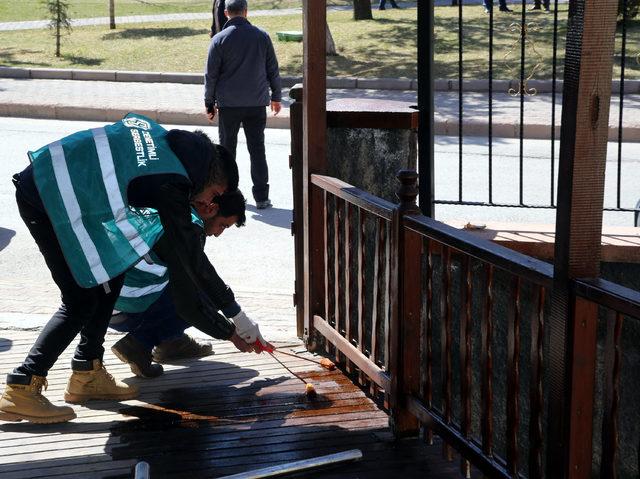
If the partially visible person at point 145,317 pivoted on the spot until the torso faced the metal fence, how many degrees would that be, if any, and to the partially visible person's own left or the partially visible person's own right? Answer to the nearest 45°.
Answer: approximately 45° to the partially visible person's own left

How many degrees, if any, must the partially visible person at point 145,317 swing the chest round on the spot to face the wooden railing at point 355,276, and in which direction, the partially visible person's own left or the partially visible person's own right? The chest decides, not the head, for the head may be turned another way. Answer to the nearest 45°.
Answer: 0° — they already face it

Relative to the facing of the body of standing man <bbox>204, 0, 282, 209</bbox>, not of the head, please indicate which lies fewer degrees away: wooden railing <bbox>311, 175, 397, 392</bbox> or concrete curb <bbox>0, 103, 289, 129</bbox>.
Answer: the concrete curb

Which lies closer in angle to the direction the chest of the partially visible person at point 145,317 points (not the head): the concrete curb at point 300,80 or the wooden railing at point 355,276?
the wooden railing

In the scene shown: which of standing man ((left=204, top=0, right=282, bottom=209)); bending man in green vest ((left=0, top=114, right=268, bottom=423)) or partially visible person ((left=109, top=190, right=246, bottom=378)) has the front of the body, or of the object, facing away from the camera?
the standing man

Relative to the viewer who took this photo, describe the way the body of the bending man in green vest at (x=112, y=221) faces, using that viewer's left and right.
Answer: facing to the right of the viewer

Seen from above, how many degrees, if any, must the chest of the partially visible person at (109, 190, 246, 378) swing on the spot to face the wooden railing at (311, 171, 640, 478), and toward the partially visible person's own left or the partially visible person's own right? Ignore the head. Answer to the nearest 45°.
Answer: approximately 45° to the partially visible person's own right

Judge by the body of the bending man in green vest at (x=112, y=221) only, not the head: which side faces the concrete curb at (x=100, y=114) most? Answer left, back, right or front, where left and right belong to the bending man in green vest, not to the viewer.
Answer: left

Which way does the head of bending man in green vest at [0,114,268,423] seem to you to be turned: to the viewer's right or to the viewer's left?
to the viewer's right

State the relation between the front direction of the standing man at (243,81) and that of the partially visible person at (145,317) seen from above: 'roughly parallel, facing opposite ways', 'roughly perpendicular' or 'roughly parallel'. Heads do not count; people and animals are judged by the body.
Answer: roughly perpendicular

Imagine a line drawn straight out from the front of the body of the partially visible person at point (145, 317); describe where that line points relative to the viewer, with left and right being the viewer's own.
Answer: facing to the right of the viewer

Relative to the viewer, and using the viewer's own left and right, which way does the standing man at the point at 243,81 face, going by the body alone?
facing away from the viewer

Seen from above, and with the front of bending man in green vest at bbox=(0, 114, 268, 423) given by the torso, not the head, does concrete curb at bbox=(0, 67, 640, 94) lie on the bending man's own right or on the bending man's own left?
on the bending man's own left

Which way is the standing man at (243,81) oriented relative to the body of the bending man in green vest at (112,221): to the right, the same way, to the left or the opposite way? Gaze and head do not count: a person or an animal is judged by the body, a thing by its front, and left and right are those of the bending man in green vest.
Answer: to the left

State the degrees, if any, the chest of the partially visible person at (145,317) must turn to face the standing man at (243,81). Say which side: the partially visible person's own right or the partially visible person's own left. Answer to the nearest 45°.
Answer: approximately 90° to the partially visible person's own left

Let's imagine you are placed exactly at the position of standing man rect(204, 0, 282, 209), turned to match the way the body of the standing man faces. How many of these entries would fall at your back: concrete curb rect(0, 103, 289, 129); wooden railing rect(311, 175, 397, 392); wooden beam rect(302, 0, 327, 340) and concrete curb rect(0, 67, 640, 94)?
2
